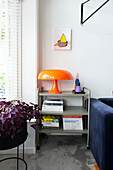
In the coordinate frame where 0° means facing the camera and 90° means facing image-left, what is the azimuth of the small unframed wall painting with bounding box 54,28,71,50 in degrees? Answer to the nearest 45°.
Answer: approximately 0°
